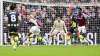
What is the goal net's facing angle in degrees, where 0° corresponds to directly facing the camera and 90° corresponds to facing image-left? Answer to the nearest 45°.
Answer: approximately 0°

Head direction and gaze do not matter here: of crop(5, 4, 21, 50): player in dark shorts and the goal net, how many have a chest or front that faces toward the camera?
1

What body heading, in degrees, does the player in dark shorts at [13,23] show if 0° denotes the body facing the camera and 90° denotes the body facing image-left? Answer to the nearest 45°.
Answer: approximately 180°

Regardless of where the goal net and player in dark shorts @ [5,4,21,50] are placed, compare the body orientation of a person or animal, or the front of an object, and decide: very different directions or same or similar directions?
very different directions
